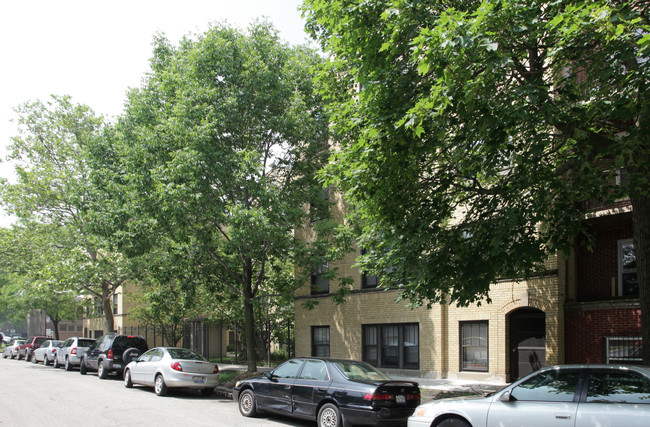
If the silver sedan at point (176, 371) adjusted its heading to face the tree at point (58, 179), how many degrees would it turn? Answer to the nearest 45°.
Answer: approximately 45° to its right

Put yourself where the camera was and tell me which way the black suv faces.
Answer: facing away from the viewer and to the left of the viewer

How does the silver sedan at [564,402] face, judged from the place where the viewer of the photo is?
facing to the left of the viewer

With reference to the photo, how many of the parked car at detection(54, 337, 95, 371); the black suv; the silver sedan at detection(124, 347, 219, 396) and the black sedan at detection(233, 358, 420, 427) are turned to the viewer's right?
0

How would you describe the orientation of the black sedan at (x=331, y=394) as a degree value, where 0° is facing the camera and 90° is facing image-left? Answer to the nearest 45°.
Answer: approximately 135°

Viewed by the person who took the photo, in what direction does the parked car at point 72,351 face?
facing away from the viewer and to the left of the viewer

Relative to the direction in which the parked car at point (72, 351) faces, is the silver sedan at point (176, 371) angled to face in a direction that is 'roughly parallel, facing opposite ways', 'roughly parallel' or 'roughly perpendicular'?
roughly parallel

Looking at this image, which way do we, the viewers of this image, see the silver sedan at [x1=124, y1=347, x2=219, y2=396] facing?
facing away from the viewer and to the left of the viewer

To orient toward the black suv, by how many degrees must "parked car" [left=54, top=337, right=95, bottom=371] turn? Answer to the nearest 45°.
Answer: approximately 135° to its left
